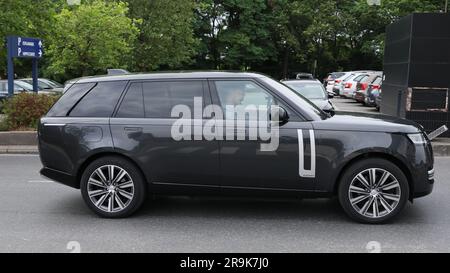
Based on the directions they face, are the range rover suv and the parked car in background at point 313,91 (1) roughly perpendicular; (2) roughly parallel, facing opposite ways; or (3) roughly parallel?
roughly perpendicular

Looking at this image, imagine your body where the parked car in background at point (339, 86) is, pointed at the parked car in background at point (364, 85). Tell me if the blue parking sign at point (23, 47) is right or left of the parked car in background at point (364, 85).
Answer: right

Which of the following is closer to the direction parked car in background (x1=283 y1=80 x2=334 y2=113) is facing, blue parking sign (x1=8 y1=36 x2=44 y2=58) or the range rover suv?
the range rover suv

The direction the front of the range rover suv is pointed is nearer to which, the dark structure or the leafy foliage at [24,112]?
the dark structure

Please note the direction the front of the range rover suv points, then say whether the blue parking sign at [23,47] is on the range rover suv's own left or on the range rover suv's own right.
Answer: on the range rover suv's own left

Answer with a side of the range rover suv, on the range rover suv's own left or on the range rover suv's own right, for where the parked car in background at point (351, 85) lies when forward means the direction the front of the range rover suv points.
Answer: on the range rover suv's own left

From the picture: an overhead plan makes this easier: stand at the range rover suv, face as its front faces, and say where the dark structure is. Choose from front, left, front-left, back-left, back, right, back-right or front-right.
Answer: front-left

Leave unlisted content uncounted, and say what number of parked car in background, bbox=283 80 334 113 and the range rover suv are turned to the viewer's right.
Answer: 1

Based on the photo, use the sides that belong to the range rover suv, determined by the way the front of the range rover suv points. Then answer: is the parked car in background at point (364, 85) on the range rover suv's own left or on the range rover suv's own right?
on the range rover suv's own left

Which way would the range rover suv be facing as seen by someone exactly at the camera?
facing to the right of the viewer

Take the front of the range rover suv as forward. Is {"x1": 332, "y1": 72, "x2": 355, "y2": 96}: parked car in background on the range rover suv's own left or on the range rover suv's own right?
on the range rover suv's own left
